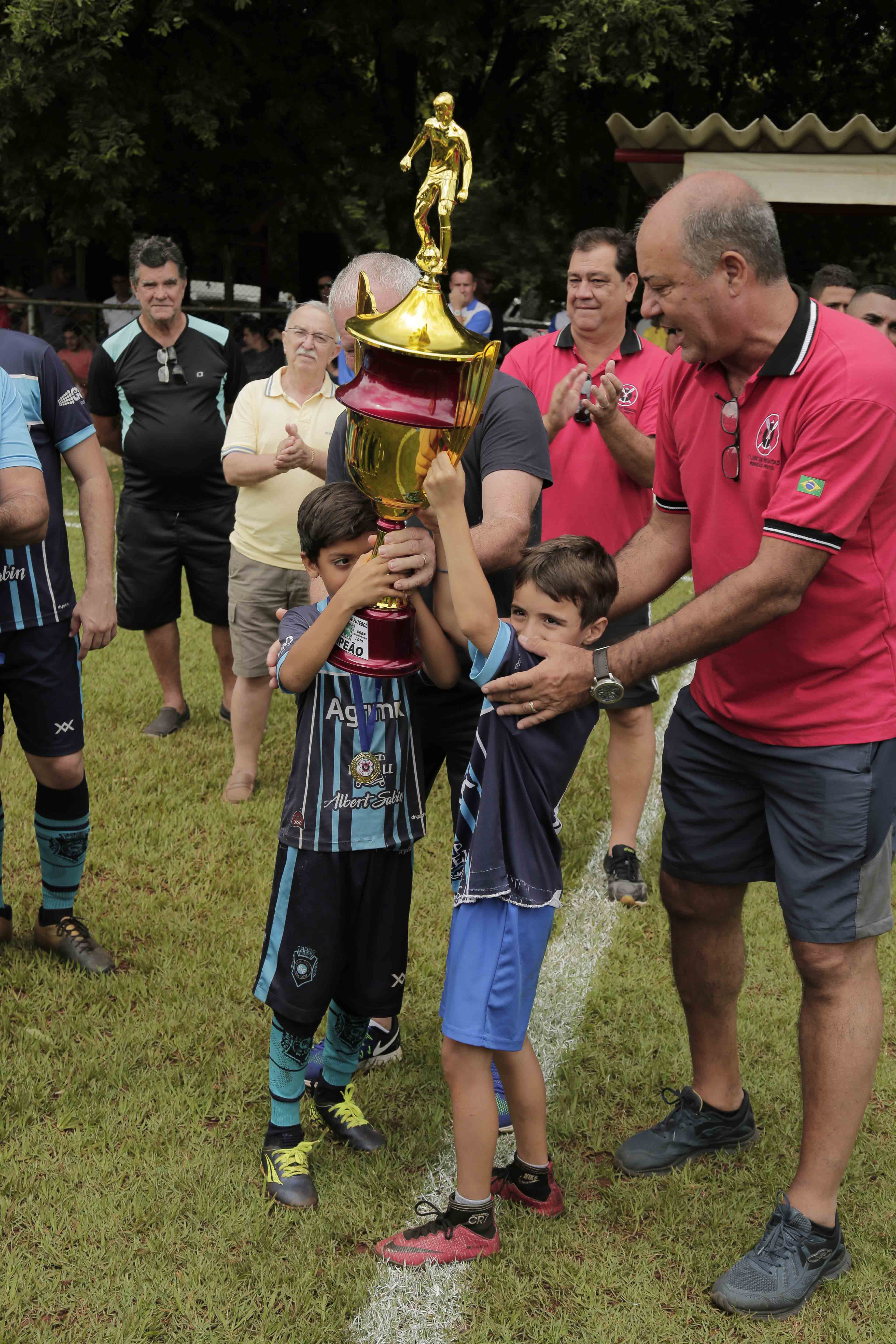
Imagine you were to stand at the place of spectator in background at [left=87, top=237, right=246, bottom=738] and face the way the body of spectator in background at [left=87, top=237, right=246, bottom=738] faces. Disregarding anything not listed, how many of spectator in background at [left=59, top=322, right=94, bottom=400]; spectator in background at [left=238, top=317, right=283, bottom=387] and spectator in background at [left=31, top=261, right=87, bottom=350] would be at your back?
3

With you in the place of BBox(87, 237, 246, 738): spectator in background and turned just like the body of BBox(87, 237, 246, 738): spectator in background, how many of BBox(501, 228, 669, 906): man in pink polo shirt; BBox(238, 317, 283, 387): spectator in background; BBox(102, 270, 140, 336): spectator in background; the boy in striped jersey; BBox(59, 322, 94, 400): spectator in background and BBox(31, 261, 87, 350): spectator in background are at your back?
4

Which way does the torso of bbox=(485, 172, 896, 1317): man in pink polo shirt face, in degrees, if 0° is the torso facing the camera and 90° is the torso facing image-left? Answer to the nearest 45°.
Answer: approximately 45°

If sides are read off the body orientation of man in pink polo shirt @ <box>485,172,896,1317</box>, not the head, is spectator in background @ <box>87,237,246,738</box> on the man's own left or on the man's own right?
on the man's own right

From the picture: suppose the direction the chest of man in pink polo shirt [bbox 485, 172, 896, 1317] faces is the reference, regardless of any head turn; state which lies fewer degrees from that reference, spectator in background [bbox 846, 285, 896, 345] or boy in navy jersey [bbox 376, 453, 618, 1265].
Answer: the boy in navy jersey

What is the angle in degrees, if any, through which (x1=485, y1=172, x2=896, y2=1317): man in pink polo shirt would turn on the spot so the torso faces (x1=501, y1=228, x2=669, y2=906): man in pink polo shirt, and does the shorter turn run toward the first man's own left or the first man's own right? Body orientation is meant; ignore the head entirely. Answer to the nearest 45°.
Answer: approximately 135° to the first man's own right

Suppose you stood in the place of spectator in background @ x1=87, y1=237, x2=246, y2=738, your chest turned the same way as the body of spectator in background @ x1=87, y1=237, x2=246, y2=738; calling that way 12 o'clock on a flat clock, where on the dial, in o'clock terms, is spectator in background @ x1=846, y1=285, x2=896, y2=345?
spectator in background @ x1=846, y1=285, x2=896, y2=345 is roughly at 9 o'clock from spectator in background @ x1=87, y1=237, x2=246, y2=738.
